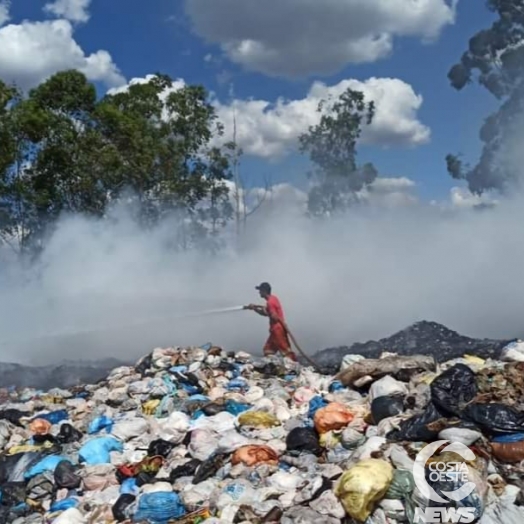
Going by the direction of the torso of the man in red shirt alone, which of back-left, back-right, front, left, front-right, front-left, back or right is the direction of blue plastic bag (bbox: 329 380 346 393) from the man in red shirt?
left

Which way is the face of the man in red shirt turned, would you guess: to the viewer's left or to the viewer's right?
to the viewer's left

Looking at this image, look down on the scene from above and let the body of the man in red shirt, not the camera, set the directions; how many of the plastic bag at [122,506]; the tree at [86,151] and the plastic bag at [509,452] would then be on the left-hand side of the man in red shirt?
2

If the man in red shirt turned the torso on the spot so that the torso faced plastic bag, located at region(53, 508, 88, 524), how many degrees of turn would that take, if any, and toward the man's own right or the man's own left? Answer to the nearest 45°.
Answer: approximately 90° to the man's own left

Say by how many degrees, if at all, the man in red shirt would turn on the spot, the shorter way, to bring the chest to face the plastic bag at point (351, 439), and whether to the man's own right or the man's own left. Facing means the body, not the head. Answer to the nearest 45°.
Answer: approximately 90° to the man's own left

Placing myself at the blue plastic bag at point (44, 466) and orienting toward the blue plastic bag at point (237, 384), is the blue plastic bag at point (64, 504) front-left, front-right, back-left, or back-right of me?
back-right

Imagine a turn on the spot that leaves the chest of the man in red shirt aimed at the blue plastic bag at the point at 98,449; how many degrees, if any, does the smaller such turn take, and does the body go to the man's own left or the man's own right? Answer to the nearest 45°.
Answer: approximately 90° to the man's own left

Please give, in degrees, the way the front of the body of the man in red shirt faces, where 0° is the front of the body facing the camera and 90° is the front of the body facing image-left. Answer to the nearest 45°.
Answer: approximately 90°

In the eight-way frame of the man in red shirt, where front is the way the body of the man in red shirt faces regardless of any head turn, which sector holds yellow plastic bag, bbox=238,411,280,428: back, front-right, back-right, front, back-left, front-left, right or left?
left

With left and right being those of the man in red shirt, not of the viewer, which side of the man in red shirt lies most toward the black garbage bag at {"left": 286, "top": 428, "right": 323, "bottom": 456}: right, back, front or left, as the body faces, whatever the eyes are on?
left

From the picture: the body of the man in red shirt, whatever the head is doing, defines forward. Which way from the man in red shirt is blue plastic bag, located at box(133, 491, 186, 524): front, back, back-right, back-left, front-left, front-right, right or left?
left

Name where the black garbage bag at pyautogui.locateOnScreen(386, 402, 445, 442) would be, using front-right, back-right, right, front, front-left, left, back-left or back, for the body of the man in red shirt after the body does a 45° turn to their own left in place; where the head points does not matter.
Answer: front-left

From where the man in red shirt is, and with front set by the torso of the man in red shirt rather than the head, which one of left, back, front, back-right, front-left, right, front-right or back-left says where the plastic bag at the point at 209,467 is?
left

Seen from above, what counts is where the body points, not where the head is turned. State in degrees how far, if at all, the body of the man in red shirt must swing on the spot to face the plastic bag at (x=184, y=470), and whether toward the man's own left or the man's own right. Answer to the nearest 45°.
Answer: approximately 90° to the man's own left
